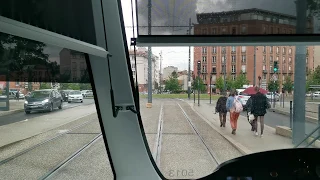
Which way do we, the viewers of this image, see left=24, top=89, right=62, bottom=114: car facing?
facing the viewer and to the left of the viewer

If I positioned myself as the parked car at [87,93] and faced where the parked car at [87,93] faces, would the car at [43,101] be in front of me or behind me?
in front

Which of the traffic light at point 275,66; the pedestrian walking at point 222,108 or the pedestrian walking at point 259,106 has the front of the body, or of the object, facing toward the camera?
the traffic light

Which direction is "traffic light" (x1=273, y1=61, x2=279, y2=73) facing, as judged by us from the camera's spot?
facing the viewer

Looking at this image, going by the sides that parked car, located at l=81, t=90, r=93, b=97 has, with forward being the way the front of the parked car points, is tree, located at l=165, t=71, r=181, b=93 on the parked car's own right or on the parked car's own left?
on the parked car's own left

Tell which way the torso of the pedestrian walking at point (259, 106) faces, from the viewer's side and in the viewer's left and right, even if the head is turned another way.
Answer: facing away from the viewer

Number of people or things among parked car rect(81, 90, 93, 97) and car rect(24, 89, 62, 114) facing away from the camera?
0

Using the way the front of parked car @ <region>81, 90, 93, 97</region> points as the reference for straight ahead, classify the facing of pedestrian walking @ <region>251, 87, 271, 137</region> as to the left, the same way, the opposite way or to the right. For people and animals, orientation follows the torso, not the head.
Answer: the opposite way
